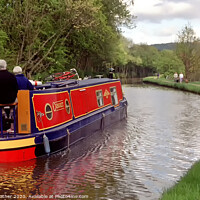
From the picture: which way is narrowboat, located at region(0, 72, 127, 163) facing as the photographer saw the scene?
facing away from the viewer and to the right of the viewer
